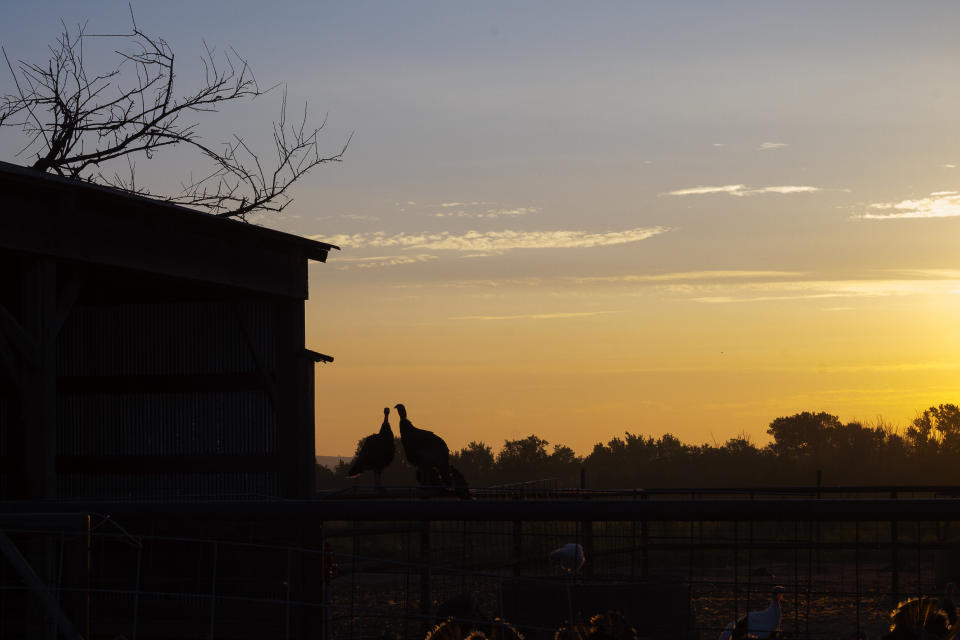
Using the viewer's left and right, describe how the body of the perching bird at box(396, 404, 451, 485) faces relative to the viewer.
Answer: facing to the left of the viewer

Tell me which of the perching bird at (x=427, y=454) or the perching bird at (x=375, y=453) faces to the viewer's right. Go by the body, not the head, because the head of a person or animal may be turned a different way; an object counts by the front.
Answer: the perching bird at (x=375, y=453)

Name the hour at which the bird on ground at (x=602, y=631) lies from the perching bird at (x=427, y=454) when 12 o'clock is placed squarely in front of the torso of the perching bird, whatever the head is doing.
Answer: The bird on ground is roughly at 9 o'clock from the perching bird.

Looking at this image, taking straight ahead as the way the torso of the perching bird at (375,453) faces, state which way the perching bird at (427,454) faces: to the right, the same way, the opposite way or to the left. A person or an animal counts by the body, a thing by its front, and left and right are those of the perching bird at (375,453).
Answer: the opposite way

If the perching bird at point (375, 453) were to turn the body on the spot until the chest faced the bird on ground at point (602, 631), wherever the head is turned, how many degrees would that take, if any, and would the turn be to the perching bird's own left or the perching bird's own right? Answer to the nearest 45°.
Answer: approximately 90° to the perching bird's own right

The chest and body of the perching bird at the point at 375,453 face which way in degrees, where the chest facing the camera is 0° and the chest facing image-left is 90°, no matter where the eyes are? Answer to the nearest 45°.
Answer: approximately 270°

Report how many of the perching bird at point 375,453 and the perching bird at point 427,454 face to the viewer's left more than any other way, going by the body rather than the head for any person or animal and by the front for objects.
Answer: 1
